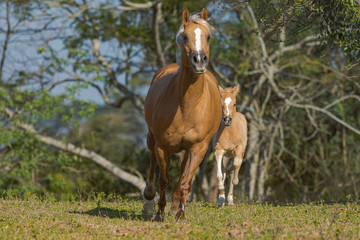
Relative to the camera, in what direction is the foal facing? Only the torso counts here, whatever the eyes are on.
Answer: toward the camera

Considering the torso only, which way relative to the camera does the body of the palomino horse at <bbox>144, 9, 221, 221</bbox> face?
toward the camera

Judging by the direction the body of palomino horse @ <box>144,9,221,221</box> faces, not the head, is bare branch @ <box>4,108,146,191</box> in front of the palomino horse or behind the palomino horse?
behind

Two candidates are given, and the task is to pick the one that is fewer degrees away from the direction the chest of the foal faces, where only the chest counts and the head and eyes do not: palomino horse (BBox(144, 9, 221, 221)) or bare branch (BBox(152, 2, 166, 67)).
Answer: the palomino horse

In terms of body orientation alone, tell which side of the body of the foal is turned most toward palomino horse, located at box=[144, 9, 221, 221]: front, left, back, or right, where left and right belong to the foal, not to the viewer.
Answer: front

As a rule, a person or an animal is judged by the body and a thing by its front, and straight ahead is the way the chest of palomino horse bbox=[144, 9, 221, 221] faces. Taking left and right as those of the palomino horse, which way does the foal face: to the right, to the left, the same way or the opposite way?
the same way

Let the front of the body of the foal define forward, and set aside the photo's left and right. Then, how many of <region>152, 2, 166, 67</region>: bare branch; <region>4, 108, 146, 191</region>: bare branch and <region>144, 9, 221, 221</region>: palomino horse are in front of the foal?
1

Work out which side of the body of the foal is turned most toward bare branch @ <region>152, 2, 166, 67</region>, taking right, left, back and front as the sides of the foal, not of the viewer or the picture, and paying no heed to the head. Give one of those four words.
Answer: back

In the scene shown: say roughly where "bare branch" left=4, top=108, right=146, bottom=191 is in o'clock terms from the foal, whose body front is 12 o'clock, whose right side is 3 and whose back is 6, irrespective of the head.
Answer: The bare branch is roughly at 5 o'clock from the foal.

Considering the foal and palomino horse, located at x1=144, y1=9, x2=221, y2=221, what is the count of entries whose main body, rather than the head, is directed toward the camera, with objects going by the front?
2

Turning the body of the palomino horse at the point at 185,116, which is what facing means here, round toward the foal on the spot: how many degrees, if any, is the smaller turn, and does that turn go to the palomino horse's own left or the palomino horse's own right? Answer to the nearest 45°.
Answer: approximately 180°

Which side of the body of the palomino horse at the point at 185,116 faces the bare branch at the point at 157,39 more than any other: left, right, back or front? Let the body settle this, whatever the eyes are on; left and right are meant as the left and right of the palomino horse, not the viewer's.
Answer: back

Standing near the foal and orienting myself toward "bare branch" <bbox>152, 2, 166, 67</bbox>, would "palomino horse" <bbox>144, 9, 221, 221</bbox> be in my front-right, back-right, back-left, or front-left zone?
back-left
